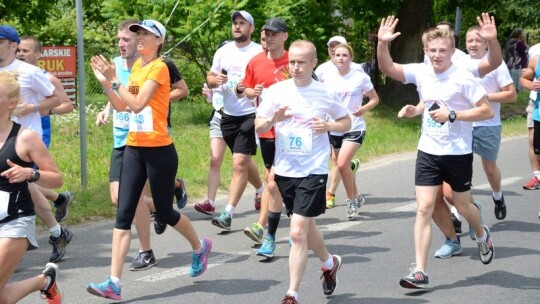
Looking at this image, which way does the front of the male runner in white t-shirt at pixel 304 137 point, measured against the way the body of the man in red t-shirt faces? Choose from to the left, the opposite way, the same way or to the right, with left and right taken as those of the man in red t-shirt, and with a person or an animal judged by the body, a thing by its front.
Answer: the same way

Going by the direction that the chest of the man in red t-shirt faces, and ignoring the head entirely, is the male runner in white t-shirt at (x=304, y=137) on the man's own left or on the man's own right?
on the man's own left

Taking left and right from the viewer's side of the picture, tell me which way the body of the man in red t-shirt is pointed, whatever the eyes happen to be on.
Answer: facing the viewer and to the left of the viewer

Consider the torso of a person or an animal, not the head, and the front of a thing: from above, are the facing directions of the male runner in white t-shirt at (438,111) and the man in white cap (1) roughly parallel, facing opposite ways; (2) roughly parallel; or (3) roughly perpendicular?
roughly parallel

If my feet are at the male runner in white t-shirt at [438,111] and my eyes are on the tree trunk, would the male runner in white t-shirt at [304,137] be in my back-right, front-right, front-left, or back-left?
back-left

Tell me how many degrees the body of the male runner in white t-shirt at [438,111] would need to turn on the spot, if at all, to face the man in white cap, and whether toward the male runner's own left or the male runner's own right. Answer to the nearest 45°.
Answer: approximately 90° to the male runner's own right

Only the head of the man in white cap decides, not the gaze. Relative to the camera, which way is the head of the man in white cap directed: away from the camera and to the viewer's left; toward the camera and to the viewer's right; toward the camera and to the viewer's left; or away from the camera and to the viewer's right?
toward the camera and to the viewer's left

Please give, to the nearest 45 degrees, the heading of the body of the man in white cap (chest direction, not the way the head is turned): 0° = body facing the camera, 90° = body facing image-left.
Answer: approximately 45°

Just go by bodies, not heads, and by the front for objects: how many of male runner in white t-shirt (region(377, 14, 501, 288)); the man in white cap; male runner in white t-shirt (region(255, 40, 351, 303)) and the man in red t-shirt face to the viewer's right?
0

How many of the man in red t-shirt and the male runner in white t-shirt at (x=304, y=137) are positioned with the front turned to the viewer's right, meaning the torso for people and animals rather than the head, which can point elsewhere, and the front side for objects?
0
